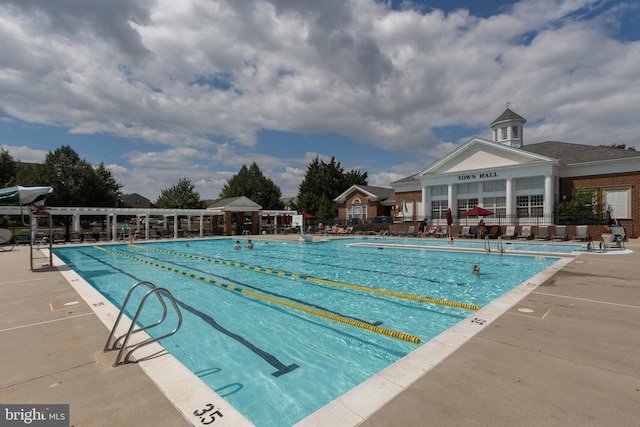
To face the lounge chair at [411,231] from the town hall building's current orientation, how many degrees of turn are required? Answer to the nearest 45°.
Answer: approximately 45° to its right

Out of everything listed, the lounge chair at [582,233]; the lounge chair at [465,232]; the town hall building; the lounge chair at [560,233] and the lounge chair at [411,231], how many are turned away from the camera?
0

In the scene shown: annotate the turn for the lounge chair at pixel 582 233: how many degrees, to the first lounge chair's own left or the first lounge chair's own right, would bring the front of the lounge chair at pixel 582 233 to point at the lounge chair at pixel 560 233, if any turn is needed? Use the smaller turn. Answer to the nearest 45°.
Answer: approximately 45° to the first lounge chair's own right

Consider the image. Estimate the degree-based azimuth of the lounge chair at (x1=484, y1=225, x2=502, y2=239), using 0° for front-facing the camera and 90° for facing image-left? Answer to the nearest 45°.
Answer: approximately 45°

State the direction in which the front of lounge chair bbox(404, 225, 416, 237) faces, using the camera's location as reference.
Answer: facing the viewer and to the left of the viewer

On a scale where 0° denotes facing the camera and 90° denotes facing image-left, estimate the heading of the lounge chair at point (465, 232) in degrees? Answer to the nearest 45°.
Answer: approximately 45°

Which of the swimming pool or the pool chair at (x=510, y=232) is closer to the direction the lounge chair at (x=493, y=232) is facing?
the swimming pool

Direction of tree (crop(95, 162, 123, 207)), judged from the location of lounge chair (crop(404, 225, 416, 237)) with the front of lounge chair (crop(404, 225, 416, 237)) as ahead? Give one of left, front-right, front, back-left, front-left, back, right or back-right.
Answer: front-right

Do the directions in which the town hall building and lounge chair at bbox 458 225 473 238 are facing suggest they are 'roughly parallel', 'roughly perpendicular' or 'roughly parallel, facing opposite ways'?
roughly parallel

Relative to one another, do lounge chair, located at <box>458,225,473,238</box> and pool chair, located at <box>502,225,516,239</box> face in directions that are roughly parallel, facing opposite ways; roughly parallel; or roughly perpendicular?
roughly parallel

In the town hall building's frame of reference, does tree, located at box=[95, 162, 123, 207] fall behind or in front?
in front
